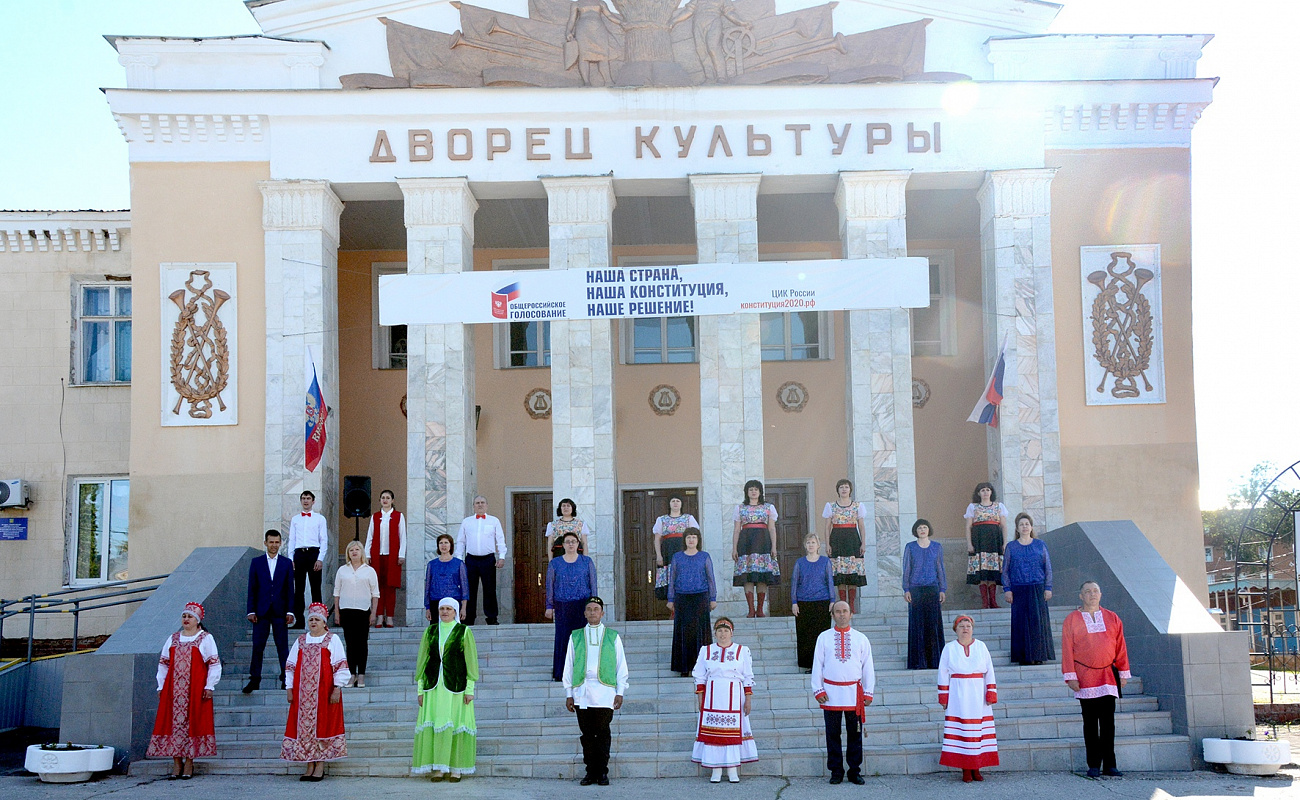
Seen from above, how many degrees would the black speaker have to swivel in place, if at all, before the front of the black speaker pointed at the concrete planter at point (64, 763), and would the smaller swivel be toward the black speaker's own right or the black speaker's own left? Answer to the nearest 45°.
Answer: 0° — it already faces it

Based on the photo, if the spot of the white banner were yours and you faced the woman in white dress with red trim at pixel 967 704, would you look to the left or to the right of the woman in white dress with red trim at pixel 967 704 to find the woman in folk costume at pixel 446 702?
right

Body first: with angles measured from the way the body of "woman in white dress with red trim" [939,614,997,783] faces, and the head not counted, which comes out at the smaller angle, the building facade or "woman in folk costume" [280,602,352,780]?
the woman in folk costume

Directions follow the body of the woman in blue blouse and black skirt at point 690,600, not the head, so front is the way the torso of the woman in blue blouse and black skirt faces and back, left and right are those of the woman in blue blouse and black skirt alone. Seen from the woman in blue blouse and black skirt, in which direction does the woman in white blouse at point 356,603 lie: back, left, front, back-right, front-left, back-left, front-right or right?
right

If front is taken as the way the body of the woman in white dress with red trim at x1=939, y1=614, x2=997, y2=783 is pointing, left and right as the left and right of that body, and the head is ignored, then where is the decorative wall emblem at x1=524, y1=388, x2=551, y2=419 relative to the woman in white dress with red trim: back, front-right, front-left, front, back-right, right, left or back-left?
back-right

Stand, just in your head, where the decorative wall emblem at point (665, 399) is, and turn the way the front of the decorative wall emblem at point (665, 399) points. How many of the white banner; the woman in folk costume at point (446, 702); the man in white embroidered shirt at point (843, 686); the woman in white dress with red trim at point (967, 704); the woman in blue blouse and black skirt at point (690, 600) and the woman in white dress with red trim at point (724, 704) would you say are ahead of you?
6

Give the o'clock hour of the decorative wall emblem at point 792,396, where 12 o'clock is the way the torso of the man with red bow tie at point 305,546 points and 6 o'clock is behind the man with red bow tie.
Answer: The decorative wall emblem is roughly at 8 o'clock from the man with red bow tie.

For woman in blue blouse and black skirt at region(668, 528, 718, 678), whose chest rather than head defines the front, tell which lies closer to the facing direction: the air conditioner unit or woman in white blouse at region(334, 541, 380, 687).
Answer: the woman in white blouse

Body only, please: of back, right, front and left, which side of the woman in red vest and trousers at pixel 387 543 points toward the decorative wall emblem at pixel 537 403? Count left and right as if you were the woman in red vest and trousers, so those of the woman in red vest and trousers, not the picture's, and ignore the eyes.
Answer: back

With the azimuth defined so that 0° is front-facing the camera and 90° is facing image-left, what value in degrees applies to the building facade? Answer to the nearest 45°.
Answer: approximately 0°

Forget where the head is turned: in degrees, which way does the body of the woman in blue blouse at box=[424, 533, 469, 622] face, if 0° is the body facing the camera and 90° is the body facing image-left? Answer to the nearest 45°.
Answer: approximately 0°

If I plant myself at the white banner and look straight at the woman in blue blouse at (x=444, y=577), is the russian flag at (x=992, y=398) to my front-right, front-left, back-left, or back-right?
back-left
